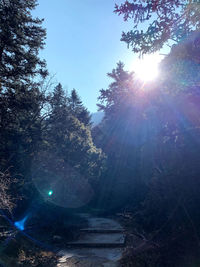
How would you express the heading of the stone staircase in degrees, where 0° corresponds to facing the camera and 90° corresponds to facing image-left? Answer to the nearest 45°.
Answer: approximately 0°
